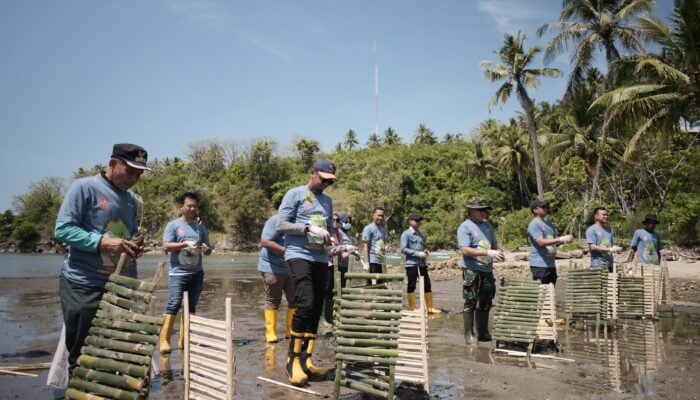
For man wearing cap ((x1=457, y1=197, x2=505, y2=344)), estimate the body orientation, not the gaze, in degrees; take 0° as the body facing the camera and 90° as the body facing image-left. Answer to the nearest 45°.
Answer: approximately 315°

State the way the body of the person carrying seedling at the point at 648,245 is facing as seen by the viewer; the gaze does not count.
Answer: toward the camera

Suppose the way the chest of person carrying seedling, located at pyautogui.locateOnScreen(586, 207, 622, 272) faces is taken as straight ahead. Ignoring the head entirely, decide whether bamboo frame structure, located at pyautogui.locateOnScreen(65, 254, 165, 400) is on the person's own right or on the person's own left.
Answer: on the person's own right

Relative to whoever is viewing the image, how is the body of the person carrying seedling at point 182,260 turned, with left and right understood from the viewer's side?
facing the viewer and to the right of the viewer

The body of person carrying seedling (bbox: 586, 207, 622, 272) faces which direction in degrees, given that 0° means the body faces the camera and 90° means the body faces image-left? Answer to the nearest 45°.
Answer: approximately 315°

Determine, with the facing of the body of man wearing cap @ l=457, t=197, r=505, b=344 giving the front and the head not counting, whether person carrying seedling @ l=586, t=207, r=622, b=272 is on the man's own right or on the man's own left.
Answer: on the man's own left

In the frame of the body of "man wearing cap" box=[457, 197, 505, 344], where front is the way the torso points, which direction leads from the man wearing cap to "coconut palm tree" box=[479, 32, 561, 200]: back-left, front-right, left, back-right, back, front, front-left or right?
back-left

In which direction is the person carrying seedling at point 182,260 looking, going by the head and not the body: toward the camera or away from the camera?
toward the camera

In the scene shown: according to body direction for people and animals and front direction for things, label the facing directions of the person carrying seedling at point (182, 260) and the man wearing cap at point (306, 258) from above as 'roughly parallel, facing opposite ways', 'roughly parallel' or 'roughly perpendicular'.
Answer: roughly parallel

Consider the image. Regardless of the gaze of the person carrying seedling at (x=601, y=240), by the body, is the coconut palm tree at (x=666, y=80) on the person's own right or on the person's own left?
on the person's own left

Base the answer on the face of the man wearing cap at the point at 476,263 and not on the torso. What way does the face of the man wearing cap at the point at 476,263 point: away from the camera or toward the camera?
toward the camera
